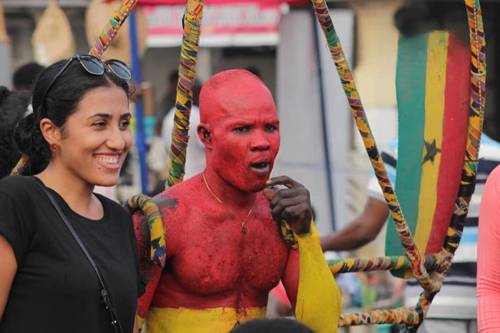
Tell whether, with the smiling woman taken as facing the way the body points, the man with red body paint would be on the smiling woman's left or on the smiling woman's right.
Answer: on the smiling woman's left

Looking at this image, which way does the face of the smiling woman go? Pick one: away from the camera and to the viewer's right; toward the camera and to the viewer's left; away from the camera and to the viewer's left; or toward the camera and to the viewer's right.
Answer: toward the camera and to the viewer's right

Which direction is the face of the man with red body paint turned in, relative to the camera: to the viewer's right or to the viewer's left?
to the viewer's right

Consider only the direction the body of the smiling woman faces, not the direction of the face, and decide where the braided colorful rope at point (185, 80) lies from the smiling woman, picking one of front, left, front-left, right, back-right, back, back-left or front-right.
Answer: left

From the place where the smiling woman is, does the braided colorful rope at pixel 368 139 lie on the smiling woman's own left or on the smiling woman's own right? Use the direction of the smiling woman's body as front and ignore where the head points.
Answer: on the smiling woman's own left

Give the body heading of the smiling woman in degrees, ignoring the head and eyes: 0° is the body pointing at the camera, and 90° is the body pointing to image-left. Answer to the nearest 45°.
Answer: approximately 315°
